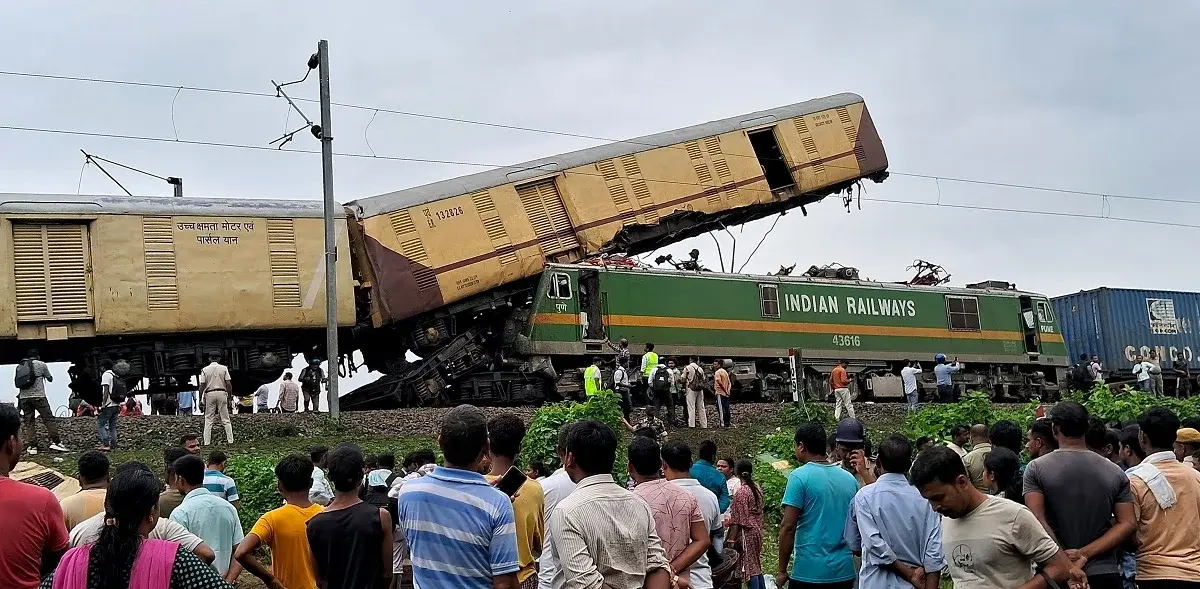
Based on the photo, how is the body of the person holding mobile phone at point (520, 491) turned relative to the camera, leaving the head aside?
away from the camera

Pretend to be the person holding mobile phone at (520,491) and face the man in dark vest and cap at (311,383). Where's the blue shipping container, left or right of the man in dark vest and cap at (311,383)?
right

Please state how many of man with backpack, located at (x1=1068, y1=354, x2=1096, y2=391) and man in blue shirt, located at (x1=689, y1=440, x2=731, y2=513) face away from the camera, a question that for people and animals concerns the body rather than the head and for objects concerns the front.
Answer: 2

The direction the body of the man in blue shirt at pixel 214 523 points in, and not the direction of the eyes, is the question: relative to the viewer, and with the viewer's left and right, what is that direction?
facing away from the viewer and to the left of the viewer

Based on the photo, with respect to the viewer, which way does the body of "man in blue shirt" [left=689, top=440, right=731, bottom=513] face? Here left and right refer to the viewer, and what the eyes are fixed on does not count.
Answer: facing away from the viewer

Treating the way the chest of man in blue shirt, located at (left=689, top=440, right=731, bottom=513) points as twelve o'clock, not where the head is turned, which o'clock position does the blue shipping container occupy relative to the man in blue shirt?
The blue shipping container is roughly at 1 o'clock from the man in blue shirt.

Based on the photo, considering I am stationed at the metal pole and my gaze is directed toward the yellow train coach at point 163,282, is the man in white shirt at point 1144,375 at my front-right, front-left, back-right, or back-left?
back-right

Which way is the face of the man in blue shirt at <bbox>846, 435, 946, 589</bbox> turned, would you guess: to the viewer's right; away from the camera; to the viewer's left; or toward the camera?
away from the camera

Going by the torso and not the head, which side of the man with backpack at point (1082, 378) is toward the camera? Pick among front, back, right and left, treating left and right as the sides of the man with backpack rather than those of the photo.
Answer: back

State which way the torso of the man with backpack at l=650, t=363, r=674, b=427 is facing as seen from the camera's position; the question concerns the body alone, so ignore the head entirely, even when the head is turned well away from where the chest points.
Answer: away from the camera

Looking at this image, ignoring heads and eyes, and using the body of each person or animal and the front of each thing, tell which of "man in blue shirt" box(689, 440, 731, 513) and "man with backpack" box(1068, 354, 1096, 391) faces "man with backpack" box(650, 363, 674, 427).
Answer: the man in blue shirt

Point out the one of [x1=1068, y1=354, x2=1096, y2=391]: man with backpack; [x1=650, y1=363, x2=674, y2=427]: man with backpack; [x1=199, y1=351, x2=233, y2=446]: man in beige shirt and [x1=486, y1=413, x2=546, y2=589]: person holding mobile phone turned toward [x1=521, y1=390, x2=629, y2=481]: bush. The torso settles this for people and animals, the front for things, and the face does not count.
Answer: the person holding mobile phone

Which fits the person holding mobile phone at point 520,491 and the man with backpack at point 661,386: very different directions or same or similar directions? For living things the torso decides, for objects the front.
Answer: same or similar directions

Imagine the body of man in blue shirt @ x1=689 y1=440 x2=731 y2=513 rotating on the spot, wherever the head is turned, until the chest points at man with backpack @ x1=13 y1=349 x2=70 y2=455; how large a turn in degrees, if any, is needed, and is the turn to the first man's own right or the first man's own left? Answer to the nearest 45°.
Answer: approximately 45° to the first man's own left

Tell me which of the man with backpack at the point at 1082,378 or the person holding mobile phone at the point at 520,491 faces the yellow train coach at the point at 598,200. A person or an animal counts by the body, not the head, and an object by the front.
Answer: the person holding mobile phone

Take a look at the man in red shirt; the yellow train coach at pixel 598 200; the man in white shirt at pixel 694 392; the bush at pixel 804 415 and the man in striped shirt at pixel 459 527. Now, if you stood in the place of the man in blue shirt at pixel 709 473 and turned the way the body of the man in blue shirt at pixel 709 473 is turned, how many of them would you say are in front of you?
3
